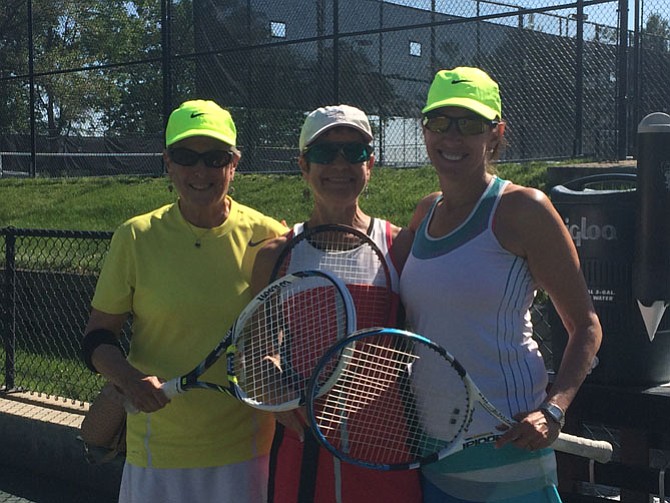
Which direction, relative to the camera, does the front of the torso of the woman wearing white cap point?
toward the camera

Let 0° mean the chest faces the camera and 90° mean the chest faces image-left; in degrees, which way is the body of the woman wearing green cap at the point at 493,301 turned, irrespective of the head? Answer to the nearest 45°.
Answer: approximately 45°

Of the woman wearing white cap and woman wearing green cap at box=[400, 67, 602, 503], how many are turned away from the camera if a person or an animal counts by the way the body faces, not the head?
0
